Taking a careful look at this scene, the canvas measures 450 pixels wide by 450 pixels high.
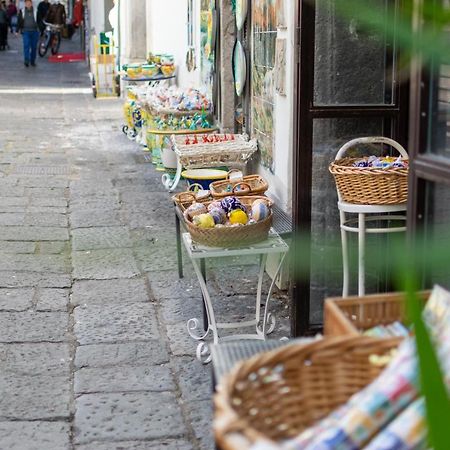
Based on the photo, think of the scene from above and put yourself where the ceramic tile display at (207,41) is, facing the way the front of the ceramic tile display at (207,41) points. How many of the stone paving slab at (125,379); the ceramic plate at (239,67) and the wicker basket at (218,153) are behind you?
0

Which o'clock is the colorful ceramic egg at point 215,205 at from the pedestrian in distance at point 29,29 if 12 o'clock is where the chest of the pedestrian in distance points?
The colorful ceramic egg is roughly at 12 o'clock from the pedestrian in distance.

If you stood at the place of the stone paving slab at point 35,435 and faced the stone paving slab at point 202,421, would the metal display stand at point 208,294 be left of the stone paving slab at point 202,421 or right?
left

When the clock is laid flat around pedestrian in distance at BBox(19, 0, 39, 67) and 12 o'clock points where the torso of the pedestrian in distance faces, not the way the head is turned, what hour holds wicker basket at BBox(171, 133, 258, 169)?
The wicker basket is roughly at 12 o'clock from the pedestrian in distance.

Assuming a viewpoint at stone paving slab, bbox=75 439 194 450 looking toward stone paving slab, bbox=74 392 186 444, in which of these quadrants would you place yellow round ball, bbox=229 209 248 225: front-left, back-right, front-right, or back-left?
front-right

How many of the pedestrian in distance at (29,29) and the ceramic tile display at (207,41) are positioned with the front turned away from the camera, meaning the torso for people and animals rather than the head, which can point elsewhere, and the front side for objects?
0

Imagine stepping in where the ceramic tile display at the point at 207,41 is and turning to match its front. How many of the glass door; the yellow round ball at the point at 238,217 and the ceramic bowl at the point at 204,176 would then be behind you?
0

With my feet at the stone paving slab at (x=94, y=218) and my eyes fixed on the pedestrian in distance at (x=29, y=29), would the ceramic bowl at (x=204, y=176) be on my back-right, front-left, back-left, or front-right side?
front-right

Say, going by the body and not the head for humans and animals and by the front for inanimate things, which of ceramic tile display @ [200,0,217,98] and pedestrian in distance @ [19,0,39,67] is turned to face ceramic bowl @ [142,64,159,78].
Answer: the pedestrian in distance

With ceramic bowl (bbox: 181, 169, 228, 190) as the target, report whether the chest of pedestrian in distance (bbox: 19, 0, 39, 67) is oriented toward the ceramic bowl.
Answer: yes

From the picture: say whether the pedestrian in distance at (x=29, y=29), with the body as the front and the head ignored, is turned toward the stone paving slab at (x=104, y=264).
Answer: yes

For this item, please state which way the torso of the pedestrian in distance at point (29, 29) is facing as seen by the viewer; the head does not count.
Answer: toward the camera

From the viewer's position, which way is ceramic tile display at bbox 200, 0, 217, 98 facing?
facing the viewer and to the left of the viewer

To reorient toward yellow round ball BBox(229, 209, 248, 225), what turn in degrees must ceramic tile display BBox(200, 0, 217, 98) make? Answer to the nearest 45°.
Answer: approximately 45° to its left

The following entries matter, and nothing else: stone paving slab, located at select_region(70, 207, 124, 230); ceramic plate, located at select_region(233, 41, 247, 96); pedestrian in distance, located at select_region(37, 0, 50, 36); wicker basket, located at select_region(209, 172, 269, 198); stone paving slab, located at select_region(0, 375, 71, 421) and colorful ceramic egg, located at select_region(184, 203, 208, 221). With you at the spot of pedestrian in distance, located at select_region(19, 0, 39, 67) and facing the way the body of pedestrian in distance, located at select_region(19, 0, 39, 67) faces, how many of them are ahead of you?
5

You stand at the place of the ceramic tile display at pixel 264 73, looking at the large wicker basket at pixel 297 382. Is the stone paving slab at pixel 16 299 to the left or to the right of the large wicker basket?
right

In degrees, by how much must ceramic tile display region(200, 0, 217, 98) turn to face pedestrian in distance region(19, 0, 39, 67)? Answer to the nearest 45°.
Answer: approximately 135° to its right

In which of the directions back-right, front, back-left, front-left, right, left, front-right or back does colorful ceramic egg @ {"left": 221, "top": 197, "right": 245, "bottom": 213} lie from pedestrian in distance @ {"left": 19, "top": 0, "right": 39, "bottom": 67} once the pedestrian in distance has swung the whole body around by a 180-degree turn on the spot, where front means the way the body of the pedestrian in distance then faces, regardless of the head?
back

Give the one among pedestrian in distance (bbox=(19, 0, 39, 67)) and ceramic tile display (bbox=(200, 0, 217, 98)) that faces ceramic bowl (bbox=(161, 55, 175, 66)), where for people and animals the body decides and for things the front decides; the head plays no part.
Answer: the pedestrian in distance

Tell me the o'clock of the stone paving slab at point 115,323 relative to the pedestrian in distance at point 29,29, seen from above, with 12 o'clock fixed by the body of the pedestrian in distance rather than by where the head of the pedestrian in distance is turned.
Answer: The stone paving slab is roughly at 12 o'clock from the pedestrian in distance.
